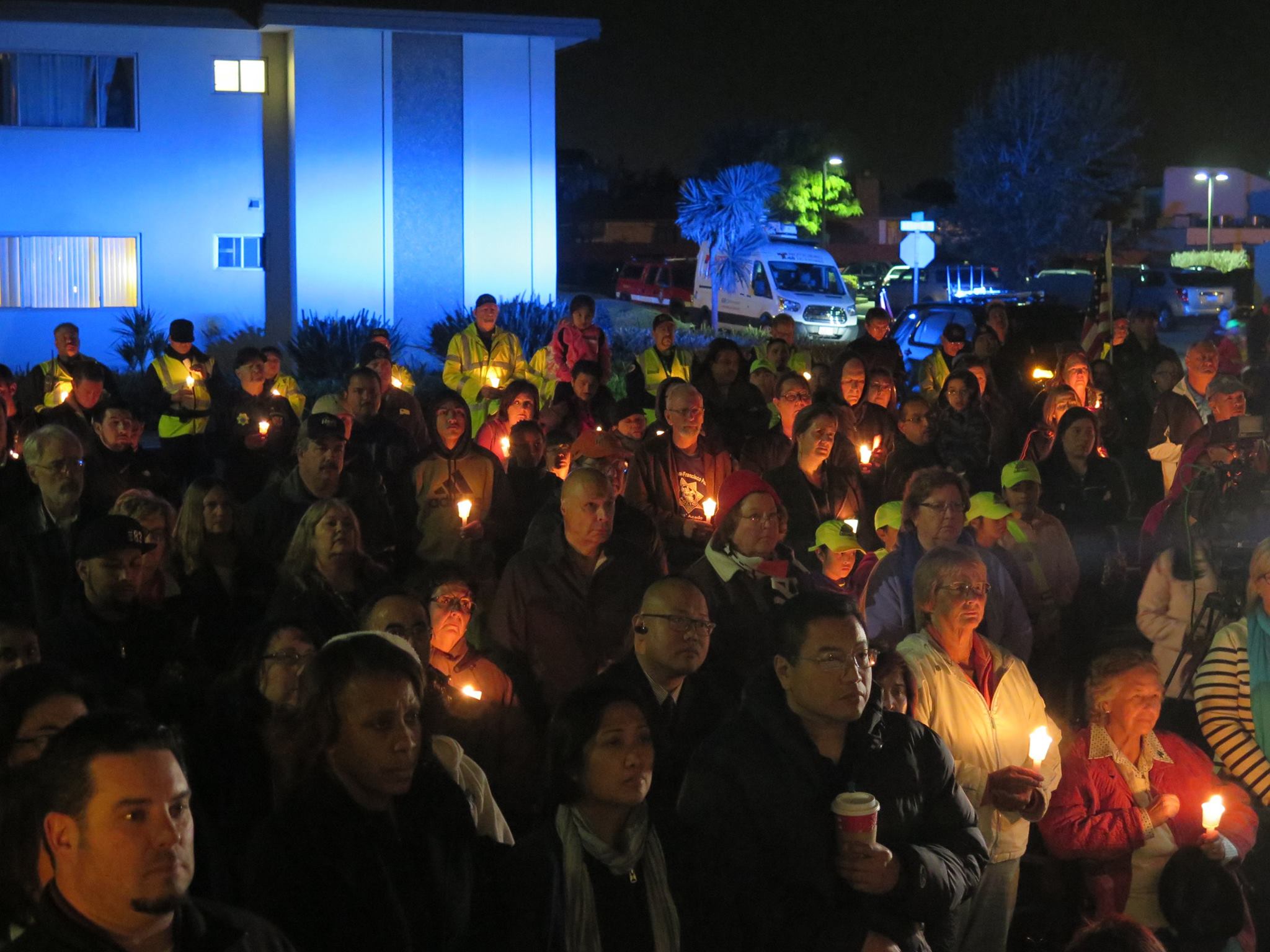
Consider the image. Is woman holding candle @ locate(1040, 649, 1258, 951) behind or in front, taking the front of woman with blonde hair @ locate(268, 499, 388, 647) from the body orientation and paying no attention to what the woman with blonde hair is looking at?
in front

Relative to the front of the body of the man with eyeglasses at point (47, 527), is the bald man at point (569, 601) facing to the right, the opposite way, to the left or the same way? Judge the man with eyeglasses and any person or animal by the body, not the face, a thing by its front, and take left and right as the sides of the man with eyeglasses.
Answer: the same way

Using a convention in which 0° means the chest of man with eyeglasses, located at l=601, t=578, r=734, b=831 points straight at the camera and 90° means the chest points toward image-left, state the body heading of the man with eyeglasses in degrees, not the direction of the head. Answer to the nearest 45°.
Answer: approximately 315°

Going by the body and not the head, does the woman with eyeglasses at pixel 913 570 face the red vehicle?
no

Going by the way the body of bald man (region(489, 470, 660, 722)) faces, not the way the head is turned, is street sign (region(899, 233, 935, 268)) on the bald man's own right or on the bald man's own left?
on the bald man's own left

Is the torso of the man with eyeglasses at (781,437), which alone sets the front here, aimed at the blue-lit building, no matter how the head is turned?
no

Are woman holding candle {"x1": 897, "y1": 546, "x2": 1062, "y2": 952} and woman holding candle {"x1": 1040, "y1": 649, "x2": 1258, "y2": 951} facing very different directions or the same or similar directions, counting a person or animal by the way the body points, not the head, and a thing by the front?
same or similar directions

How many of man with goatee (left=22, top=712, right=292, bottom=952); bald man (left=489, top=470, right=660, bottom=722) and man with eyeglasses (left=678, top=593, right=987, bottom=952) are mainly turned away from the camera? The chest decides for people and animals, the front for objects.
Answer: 0

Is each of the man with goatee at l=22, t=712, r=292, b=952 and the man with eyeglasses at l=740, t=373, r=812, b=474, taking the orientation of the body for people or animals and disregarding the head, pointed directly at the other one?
no

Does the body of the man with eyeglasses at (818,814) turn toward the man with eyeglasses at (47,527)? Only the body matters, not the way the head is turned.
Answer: no

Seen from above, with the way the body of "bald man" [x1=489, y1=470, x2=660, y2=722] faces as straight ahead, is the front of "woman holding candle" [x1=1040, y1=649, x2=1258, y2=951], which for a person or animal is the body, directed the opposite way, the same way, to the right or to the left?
the same way

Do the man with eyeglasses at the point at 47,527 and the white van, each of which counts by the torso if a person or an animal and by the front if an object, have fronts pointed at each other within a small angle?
no

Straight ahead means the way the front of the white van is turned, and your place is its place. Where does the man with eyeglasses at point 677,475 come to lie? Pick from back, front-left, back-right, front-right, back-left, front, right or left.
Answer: front-right

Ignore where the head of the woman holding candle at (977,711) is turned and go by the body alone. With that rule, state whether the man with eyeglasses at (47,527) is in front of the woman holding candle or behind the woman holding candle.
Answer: behind

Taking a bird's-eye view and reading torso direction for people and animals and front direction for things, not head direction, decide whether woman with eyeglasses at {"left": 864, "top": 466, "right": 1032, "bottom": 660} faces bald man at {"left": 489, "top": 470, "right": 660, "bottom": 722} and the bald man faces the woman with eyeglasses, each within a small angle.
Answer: no

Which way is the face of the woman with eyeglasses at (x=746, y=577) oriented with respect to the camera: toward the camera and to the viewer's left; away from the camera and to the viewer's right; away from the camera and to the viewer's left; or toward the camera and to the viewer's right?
toward the camera and to the viewer's right

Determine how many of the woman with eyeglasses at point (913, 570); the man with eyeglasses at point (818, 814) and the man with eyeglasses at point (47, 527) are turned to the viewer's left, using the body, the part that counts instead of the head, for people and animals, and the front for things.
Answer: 0

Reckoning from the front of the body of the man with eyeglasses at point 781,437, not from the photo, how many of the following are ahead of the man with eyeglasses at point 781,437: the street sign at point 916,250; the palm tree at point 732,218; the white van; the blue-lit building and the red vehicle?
0
